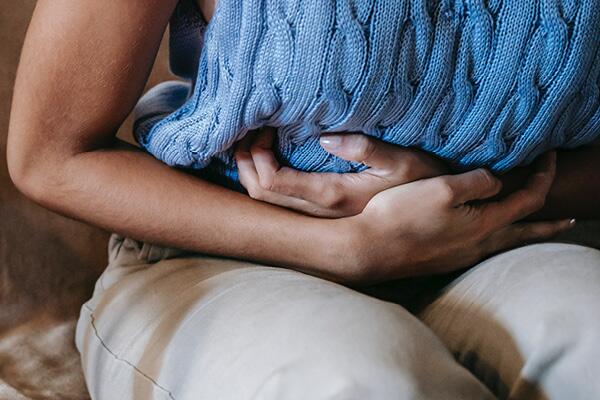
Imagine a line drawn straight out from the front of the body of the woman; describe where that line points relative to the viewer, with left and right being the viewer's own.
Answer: facing the viewer and to the right of the viewer
